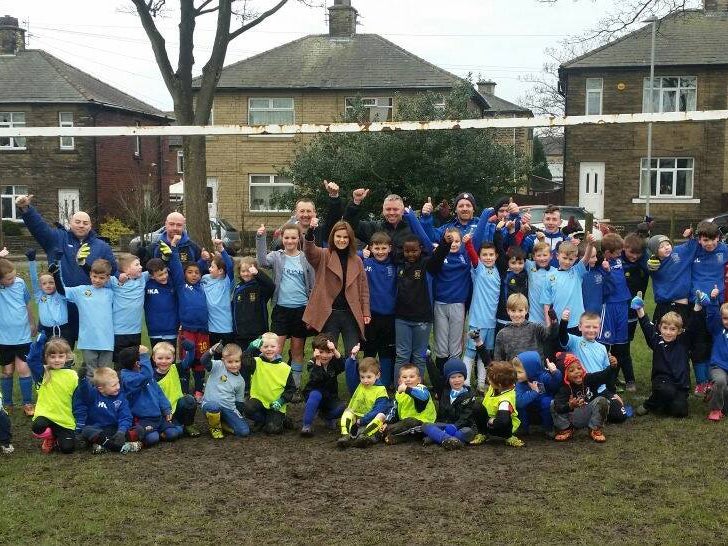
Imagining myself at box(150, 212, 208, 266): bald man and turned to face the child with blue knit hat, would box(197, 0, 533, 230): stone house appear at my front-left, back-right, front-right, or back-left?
back-left

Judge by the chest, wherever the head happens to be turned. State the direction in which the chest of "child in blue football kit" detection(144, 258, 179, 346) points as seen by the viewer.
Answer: toward the camera

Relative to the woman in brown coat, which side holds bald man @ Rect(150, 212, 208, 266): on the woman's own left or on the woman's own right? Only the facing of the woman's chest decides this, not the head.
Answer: on the woman's own right

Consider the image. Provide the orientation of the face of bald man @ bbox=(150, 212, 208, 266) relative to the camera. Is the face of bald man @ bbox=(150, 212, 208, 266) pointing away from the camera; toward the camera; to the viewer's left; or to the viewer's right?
toward the camera

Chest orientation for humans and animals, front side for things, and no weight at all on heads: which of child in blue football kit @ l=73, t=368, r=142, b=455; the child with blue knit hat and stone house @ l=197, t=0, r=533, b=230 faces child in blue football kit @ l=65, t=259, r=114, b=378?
the stone house

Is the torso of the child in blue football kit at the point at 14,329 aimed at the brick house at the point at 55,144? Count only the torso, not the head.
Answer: no

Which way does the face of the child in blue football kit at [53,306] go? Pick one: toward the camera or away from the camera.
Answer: toward the camera

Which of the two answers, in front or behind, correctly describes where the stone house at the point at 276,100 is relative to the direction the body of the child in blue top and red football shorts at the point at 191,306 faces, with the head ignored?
behind

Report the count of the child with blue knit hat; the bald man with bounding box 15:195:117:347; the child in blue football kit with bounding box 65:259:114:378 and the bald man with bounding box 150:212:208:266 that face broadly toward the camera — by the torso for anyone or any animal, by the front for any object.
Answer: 4

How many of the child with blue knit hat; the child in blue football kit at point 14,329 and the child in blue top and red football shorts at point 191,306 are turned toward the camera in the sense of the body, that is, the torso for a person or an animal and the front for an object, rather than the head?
3

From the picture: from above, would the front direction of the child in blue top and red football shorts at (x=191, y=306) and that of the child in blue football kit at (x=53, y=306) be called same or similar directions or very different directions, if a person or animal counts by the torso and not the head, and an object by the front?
same or similar directions

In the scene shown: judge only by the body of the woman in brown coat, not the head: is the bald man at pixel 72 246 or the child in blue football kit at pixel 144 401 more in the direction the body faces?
the child in blue football kit

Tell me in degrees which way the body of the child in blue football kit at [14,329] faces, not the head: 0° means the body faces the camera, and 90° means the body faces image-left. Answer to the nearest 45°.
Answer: approximately 0°

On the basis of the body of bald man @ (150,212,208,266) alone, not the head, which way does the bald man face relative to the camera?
toward the camera

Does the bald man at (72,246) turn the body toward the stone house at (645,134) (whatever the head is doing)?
no

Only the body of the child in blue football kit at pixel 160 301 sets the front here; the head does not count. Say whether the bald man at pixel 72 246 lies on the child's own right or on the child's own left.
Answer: on the child's own right

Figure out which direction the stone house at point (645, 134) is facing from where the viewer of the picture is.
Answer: facing the viewer
